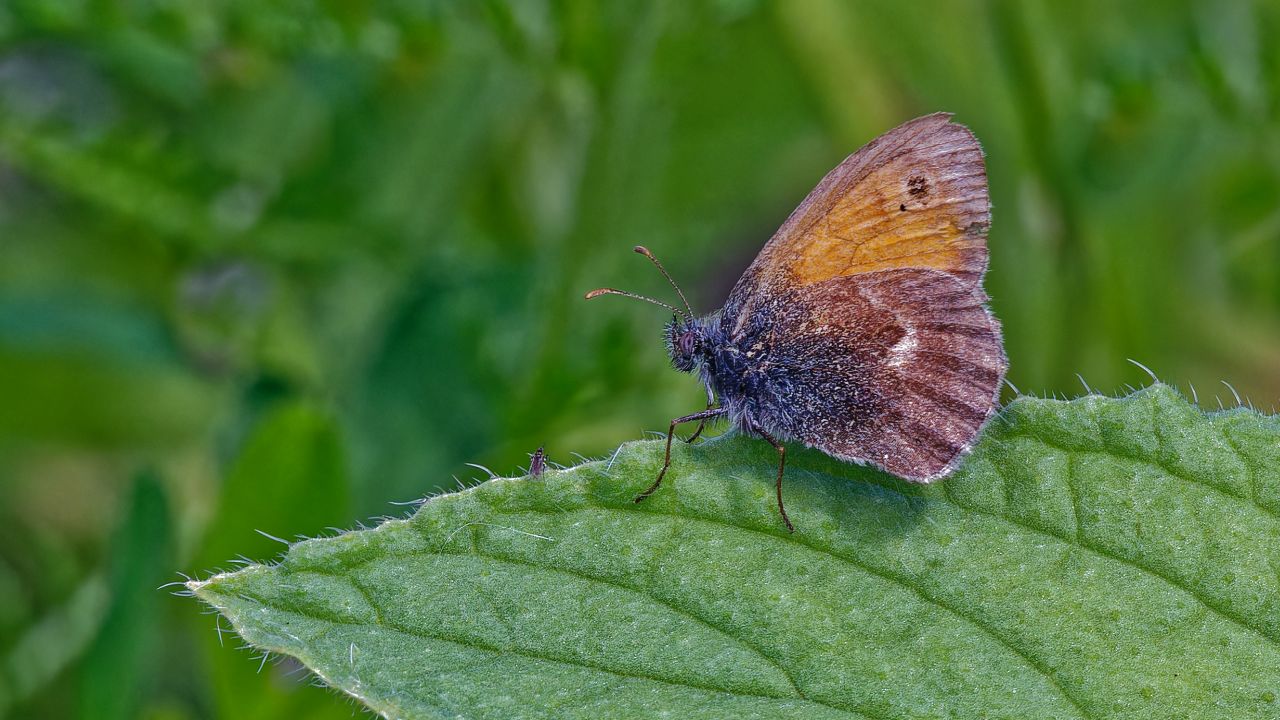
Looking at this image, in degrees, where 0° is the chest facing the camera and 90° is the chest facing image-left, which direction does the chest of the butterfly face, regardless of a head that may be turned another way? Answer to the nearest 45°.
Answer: approximately 90°
